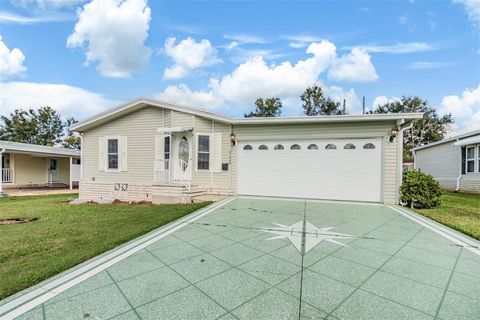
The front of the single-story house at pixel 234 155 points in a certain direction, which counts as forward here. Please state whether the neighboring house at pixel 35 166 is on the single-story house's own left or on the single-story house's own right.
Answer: on the single-story house's own right

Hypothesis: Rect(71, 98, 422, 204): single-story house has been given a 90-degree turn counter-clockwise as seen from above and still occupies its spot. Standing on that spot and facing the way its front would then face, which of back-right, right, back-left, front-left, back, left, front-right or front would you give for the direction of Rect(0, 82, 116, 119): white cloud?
back-left

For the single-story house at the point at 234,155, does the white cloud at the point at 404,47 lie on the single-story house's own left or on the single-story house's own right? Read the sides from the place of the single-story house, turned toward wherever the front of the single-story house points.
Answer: on the single-story house's own left

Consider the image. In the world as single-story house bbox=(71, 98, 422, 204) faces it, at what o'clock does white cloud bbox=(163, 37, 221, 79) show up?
The white cloud is roughly at 5 o'clock from the single-story house.

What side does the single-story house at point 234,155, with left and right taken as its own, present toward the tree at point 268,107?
back

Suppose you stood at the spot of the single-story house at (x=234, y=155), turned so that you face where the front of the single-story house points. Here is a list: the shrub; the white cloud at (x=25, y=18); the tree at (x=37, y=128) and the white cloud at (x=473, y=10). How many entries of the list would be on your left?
2

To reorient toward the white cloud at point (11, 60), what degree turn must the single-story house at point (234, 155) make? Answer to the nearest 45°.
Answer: approximately 90° to its right

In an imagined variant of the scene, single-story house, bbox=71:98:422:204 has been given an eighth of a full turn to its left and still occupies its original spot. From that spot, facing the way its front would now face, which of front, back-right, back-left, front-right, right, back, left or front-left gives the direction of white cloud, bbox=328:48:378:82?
left

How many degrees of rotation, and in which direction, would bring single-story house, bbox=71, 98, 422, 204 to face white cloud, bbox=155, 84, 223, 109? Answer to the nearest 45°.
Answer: approximately 180°

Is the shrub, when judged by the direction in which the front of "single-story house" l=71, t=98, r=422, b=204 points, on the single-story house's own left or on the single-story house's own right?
on the single-story house's own left

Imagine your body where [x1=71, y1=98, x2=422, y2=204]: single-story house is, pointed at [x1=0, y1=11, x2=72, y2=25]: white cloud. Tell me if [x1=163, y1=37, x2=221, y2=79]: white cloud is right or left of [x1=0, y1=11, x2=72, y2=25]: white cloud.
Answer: right

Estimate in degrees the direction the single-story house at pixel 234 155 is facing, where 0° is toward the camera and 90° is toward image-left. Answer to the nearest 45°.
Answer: approximately 0°

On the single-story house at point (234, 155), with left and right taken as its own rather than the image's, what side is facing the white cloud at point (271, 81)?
back

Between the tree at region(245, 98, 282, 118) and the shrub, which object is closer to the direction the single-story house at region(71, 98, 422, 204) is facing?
the shrub

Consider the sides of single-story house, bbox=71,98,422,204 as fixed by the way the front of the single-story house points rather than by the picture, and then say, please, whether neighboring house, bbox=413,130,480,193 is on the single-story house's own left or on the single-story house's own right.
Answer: on the single-story house's own left
